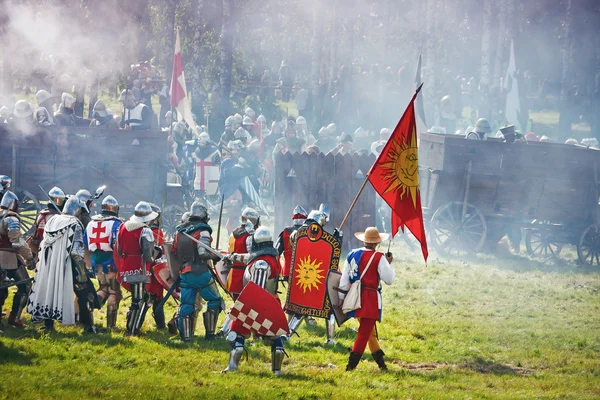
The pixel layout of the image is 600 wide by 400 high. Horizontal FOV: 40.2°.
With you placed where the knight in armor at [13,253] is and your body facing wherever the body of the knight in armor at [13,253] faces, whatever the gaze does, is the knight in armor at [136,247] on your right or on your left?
on your right

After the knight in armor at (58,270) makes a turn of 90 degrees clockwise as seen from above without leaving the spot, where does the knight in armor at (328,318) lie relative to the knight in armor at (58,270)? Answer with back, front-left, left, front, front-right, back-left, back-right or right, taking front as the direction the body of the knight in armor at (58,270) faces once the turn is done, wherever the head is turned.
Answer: front-left

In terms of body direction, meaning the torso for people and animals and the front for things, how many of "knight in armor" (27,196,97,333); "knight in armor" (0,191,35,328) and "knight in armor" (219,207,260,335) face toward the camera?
0

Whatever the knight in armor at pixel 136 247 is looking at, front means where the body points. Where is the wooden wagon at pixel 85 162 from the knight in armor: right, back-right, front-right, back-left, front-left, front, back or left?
front-left

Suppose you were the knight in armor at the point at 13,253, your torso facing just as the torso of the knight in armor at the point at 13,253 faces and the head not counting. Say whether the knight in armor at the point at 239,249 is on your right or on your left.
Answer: on your right

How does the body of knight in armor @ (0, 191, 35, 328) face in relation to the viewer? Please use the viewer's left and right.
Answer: facing away from the viewer and to the right of the viewer

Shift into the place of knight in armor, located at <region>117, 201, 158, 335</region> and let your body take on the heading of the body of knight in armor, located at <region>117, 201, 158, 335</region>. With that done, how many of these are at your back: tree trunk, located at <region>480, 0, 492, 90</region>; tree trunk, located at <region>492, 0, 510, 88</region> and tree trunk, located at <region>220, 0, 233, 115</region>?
0

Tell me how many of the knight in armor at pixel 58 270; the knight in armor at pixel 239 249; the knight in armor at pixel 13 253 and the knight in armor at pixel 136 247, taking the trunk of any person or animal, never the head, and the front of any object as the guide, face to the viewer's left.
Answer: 0

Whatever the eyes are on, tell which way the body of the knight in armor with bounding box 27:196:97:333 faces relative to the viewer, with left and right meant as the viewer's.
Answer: facing away from the viewer and to the right of the viewer

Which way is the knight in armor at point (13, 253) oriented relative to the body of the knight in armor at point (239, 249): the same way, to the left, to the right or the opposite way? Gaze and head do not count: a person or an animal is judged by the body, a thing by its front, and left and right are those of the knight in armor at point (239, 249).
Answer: the same way

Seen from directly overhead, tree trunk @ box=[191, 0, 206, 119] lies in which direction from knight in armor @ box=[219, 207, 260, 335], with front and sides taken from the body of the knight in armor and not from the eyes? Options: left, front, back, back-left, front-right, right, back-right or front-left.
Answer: front-left

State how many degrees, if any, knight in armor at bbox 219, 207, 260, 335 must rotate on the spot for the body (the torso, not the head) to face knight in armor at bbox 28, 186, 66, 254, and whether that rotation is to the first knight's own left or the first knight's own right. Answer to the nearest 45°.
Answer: approximately 135° to the first knight's own left

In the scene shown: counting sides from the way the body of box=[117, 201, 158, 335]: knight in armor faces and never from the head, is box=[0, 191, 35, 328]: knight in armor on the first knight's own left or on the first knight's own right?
on the first knight's own left

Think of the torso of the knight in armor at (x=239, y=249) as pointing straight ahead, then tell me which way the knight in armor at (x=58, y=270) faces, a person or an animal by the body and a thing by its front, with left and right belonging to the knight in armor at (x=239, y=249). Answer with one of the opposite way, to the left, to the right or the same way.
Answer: the same way

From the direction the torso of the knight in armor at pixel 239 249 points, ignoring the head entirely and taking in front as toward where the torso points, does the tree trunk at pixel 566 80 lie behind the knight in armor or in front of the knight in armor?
in front

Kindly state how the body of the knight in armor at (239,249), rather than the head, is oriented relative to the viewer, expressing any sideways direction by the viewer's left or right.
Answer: facing away from the viewer and to the right of the viewer

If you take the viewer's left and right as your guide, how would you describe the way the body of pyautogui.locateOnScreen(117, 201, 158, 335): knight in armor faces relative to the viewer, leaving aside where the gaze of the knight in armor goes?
facing away from the viewer and to the right of the viewer

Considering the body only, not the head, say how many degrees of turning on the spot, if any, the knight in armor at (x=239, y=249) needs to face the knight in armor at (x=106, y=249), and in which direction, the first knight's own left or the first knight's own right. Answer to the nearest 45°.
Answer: approximately 135° to the first knight's own left

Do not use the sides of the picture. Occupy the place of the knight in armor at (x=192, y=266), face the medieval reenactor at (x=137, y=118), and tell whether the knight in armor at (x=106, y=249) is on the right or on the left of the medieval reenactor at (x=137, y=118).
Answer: left

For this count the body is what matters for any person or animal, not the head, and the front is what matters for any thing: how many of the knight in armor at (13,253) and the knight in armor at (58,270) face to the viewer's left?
0
